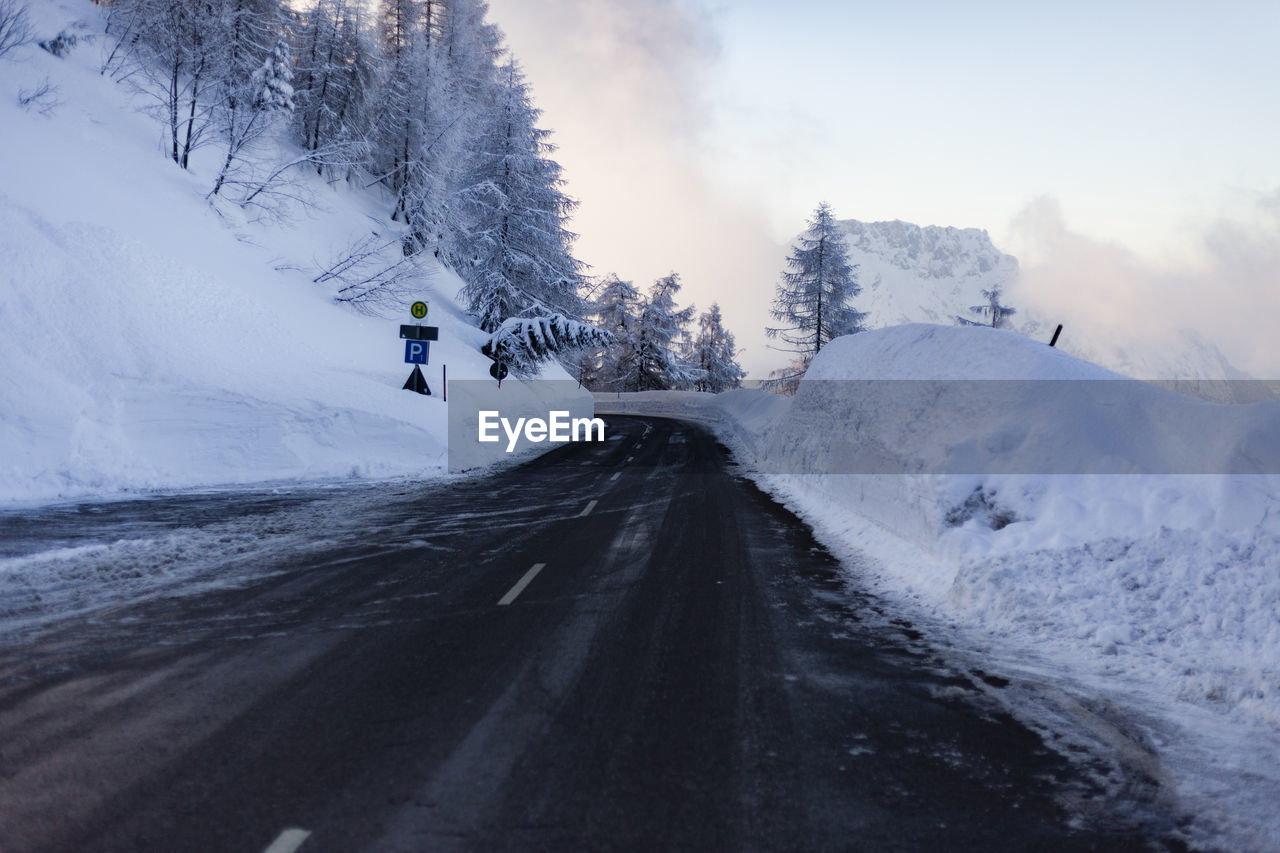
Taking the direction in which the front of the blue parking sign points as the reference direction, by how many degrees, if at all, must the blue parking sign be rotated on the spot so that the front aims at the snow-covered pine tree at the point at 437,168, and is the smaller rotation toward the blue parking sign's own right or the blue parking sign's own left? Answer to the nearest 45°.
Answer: approximately 180°

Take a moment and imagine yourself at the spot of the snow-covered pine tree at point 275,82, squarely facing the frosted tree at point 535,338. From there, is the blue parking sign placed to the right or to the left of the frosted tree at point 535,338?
right

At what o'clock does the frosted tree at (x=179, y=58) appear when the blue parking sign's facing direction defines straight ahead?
The frosted tree is roughly at 5 o'clock from the blue parking sign.

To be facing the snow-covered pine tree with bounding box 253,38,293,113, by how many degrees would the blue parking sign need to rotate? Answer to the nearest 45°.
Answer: approximately 180°

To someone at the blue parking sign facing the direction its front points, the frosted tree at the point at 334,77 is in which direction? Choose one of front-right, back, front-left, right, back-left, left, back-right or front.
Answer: back

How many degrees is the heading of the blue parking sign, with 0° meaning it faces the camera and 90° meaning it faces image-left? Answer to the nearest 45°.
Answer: approximately 0°

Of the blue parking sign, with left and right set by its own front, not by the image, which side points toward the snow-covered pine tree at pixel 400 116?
back
